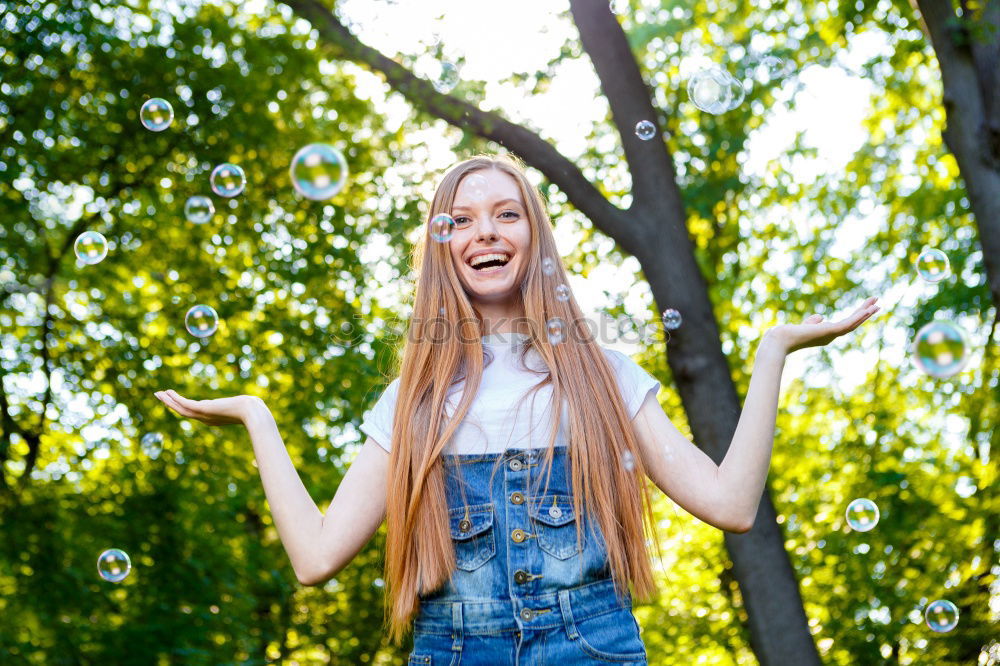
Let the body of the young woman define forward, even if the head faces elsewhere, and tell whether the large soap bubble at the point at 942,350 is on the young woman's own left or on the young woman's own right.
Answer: on the young woman's own left

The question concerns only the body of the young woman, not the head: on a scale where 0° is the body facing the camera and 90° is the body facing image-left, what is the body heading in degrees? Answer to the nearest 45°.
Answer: approximately 0°

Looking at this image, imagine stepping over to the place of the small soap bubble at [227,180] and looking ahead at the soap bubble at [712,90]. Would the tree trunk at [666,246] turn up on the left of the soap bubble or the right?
left
